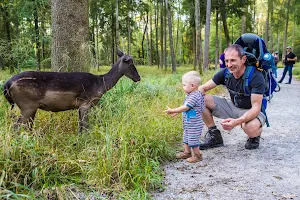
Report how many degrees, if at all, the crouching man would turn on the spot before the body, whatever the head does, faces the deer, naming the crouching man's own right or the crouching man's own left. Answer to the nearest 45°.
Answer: approximately 45° to the crouching man's own right

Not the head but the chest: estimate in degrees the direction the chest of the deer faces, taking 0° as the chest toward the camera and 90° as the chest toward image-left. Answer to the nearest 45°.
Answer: approximately 270°

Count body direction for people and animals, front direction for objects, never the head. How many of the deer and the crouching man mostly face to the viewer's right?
1

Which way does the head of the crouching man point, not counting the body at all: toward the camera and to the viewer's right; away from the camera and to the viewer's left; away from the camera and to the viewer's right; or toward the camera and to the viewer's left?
toward the camera and to the viewer's left

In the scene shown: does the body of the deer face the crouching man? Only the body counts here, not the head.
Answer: yes

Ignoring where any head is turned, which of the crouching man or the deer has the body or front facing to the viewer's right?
the deer

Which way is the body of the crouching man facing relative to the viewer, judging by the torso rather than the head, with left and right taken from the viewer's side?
facing the viewer and to the left of the viewer
